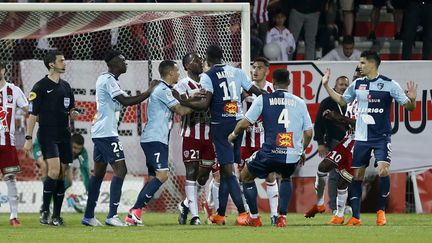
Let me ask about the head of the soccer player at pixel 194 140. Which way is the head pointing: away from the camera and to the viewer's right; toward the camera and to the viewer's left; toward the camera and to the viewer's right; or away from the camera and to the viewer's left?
toward the camera and to the viewer's right

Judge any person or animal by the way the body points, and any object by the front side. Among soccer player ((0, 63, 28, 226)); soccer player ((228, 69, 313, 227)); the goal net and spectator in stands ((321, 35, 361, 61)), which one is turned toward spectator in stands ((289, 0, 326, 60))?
soccer player ((228, 69, 313, 227))

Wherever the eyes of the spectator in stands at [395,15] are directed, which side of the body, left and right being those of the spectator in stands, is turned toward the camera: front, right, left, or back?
front

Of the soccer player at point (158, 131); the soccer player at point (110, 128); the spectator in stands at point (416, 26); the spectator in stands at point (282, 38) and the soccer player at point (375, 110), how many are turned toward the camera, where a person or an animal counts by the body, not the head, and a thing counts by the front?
3

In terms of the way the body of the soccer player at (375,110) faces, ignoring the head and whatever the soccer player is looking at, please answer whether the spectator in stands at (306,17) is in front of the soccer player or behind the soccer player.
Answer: behind

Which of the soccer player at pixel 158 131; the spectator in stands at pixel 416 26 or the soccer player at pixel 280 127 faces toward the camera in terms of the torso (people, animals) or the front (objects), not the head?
the spectator in stands

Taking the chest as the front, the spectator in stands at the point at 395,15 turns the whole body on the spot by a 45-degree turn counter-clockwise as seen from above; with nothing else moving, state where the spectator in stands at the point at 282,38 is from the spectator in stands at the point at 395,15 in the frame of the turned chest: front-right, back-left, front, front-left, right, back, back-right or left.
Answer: right

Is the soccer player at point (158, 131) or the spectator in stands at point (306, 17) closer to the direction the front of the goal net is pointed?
the soccer player

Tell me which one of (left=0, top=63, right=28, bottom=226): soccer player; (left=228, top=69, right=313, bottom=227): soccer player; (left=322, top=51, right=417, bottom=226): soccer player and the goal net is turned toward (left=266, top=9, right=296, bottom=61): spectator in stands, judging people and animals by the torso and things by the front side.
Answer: (left=228, top=69, right=313, bottom=227): soccer player

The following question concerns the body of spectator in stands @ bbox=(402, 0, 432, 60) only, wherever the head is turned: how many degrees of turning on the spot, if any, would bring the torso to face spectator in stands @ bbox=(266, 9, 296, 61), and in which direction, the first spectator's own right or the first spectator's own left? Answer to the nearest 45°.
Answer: approximately 45° to the first spectator's own right

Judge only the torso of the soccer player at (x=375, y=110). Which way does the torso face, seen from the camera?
toward the camera

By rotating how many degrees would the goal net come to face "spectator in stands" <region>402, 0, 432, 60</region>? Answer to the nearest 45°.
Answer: approximately 90° to its left

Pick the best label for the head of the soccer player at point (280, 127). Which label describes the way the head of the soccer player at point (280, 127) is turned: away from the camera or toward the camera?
away from the camera

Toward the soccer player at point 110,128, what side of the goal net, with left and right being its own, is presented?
front

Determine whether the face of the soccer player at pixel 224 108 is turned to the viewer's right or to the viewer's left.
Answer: to the viewer's left
